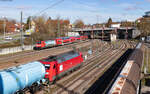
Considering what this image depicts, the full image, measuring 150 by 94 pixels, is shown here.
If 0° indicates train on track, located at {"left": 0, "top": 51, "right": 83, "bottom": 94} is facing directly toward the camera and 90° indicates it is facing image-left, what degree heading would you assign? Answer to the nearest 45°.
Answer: approximately 225°
